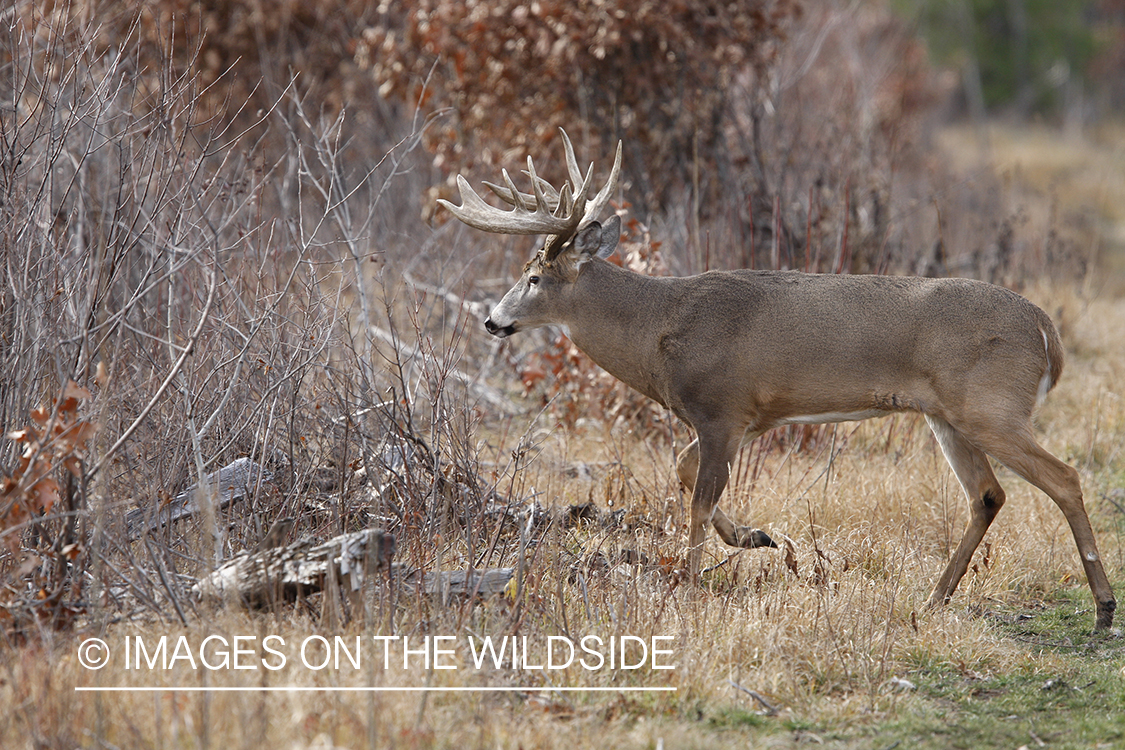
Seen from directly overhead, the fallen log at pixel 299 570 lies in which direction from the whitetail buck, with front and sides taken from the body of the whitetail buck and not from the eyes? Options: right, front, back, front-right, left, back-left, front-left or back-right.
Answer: front-left

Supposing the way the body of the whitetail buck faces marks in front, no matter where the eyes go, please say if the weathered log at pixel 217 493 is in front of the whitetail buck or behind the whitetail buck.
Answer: in front

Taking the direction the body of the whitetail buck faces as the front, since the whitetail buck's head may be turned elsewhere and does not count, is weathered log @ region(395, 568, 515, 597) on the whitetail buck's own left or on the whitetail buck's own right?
on the whitetail buck's own left

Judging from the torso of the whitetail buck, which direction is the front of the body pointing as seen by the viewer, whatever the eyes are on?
to the viewer's left
